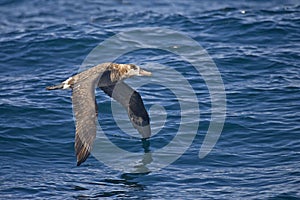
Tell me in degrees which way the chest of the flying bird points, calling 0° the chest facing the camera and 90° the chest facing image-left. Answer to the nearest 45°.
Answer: approximately 270°
